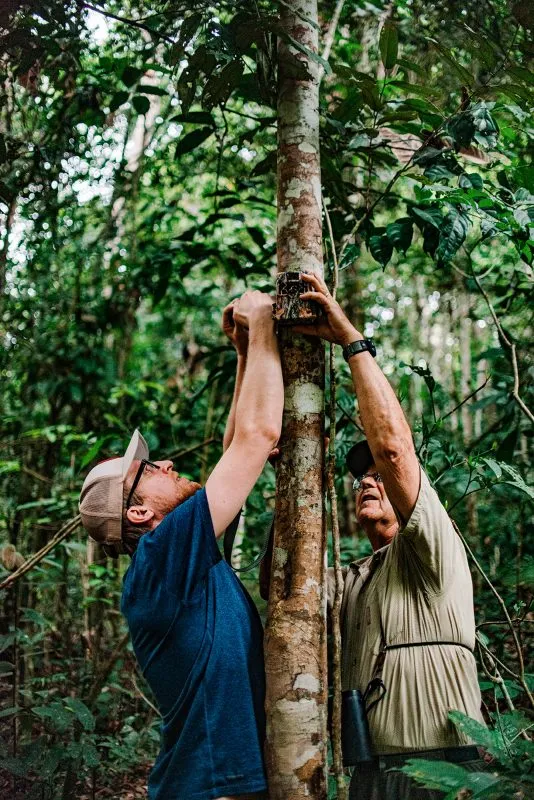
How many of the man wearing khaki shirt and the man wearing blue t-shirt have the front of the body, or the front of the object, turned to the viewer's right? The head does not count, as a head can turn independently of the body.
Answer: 1

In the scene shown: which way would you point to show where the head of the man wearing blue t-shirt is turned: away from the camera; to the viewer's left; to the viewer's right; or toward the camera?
to the viewer's right

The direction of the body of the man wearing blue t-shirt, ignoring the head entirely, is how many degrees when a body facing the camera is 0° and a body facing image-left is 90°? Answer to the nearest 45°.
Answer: approximately 270°

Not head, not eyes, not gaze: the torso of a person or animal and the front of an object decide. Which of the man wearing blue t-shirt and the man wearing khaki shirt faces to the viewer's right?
the man wearing blue t-shirt

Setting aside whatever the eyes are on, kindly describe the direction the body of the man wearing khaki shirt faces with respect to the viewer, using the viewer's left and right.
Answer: facing the viewer and to the left of the viewer
